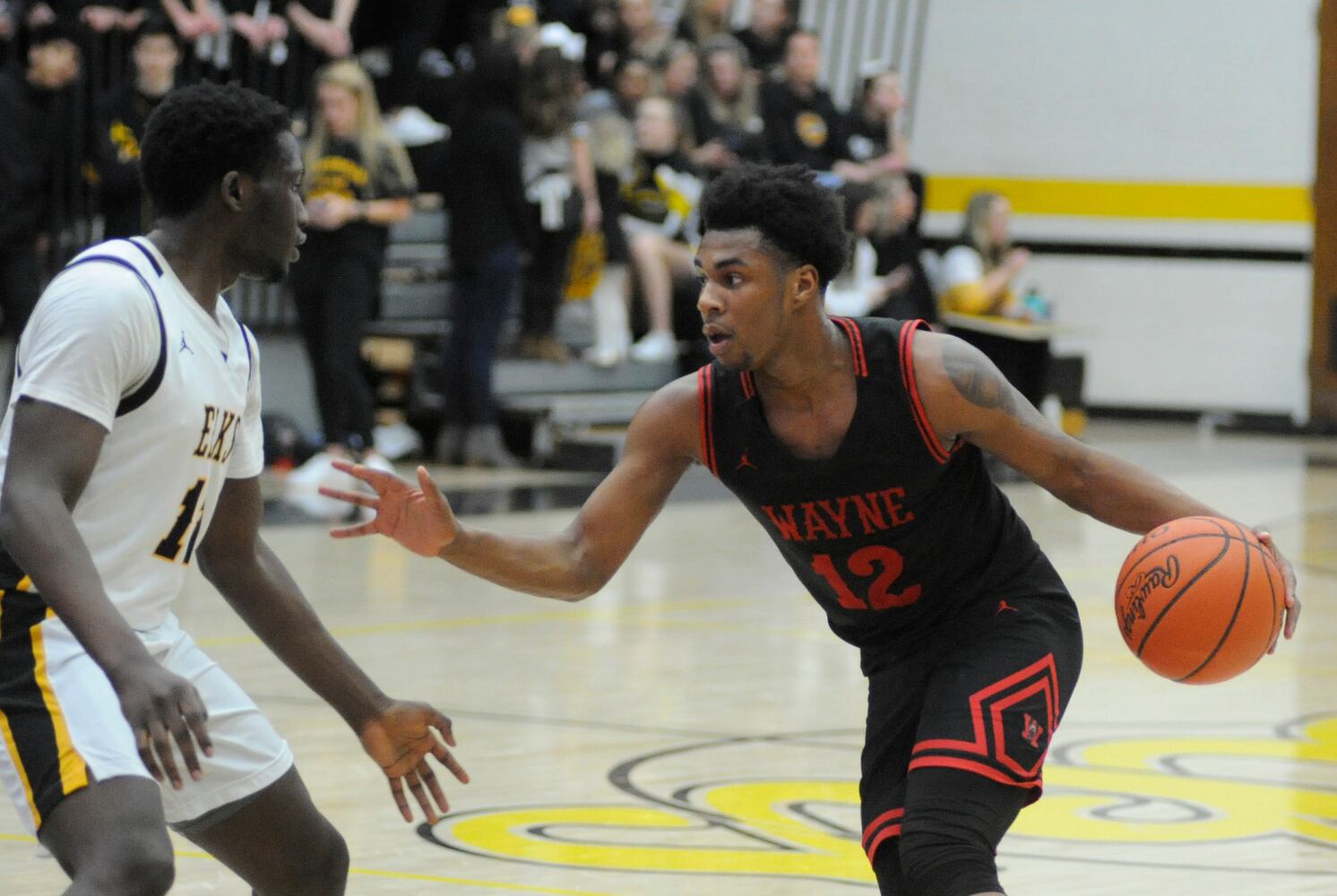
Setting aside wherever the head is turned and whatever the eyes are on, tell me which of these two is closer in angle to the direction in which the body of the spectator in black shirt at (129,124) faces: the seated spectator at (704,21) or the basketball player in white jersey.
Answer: the basketball player in white jersey

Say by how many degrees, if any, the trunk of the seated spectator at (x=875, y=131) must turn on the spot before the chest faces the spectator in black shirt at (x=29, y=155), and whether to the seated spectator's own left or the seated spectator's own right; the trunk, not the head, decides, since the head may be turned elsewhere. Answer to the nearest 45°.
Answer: approximately 90° to the seated spectator's own right

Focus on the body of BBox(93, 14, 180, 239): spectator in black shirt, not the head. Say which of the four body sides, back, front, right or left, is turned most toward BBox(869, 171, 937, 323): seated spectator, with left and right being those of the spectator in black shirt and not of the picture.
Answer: left

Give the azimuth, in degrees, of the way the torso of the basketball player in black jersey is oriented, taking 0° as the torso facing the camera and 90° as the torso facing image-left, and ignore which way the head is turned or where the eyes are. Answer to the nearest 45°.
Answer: approximately 45°

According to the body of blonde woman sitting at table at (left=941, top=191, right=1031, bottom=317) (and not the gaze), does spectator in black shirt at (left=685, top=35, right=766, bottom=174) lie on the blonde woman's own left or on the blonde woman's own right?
on the blonde woman's own right

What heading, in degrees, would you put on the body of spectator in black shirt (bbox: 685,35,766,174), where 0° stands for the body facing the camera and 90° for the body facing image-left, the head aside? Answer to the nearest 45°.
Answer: approximately 0°

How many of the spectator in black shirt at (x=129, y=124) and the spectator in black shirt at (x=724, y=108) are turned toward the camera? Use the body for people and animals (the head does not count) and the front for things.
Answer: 2
